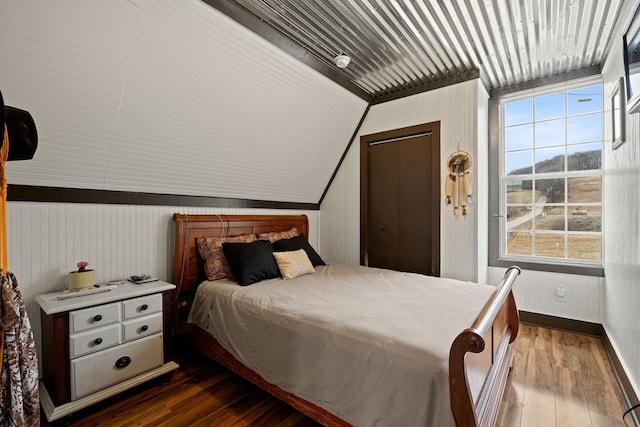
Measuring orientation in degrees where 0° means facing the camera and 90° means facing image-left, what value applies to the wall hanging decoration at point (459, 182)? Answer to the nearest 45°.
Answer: approximately 0°

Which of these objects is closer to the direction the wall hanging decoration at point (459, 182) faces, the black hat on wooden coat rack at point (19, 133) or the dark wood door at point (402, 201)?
the black hat on wooden coat rack

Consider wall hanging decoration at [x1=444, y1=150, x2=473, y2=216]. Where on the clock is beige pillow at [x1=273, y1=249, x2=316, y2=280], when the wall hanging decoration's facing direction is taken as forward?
The beige pillow is roughly at 2 o'clock from the wall hanging decoration.

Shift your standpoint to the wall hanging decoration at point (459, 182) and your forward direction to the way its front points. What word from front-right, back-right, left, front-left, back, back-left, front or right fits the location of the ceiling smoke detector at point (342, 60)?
front-right

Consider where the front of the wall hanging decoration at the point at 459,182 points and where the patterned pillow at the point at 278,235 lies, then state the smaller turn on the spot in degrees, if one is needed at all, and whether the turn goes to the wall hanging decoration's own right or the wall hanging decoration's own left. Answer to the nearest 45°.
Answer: approximately 90° to the wall hanging decoration's own right

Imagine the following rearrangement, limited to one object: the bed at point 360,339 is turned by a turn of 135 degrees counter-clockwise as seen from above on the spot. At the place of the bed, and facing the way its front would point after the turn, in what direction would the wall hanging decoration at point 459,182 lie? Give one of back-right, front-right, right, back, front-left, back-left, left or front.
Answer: front-right

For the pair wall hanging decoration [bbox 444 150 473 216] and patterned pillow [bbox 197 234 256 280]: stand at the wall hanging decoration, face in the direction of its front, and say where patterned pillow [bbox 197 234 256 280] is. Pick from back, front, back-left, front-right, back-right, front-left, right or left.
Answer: front-right

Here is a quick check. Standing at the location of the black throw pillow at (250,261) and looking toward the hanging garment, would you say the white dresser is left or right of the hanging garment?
right

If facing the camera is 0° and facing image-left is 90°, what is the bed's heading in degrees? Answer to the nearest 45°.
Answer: approximately 315°

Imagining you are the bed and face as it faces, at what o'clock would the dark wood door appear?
The dark wood door is roughly at 8 o'clock from the bed.
